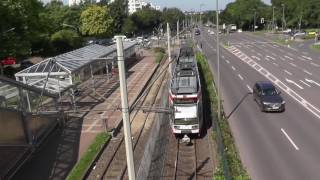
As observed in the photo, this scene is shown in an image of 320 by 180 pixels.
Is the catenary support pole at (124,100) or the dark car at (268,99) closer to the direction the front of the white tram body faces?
the catenary support pole

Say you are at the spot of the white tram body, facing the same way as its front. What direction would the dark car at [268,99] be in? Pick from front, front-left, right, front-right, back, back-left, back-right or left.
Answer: back-left

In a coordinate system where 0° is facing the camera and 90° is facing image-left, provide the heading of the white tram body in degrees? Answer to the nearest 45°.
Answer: approximately 0°

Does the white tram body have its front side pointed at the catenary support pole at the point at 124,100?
yes
